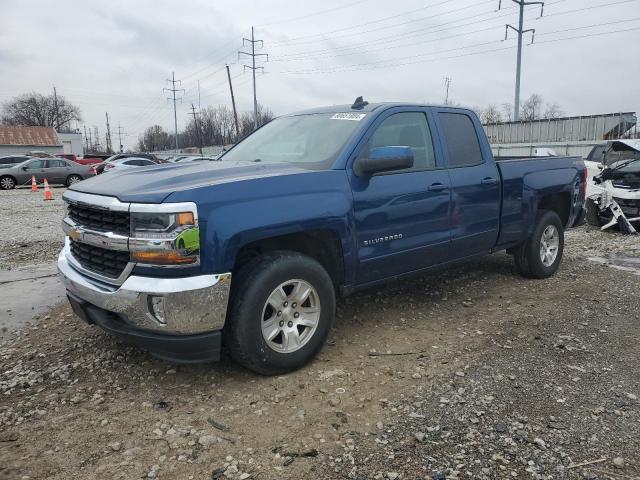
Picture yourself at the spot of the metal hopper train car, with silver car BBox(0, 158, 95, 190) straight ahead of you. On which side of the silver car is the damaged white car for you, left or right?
left

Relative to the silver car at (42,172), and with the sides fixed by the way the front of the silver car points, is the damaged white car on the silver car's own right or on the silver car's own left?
on the silver car's own left

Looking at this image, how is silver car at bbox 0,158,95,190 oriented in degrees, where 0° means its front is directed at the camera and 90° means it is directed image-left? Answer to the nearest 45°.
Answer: approximately 90°

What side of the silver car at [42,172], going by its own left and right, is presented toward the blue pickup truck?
left

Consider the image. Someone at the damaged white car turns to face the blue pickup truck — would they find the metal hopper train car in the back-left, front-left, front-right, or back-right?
back-right

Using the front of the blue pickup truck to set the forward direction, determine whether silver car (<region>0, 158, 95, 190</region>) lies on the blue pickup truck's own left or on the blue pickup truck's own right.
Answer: on the blue pickup truck's own right

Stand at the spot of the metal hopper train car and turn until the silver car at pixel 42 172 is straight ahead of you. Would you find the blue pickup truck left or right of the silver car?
left

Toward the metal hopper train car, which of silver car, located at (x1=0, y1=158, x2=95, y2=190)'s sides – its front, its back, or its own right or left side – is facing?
back
